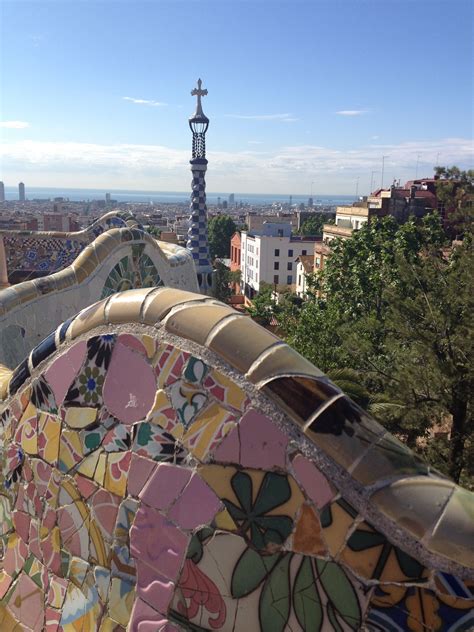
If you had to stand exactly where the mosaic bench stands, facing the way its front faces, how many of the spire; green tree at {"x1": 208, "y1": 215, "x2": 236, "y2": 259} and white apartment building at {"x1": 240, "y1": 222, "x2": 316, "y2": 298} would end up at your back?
3

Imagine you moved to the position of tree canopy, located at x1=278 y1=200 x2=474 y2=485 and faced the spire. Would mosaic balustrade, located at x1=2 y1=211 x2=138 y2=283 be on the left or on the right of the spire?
left

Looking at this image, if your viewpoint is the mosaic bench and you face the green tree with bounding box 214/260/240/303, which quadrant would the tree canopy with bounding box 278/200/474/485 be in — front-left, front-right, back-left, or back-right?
front-right

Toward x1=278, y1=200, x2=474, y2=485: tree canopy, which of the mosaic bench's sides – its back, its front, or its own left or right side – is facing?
back

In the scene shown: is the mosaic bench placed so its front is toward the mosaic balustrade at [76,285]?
no

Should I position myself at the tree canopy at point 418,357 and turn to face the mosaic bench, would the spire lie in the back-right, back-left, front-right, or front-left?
back-right

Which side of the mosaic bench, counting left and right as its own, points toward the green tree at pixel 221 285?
back

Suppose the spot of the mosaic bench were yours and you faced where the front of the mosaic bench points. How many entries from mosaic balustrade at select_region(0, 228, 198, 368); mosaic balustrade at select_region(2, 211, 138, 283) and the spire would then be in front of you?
0

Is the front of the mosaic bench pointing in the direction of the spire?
no

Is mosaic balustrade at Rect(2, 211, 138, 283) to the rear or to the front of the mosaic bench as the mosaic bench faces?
to the rear

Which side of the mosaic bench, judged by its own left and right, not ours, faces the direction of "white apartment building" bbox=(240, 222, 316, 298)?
back

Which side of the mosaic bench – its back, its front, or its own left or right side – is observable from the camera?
front

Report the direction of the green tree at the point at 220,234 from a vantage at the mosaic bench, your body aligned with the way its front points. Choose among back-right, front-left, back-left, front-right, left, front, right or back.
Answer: back
